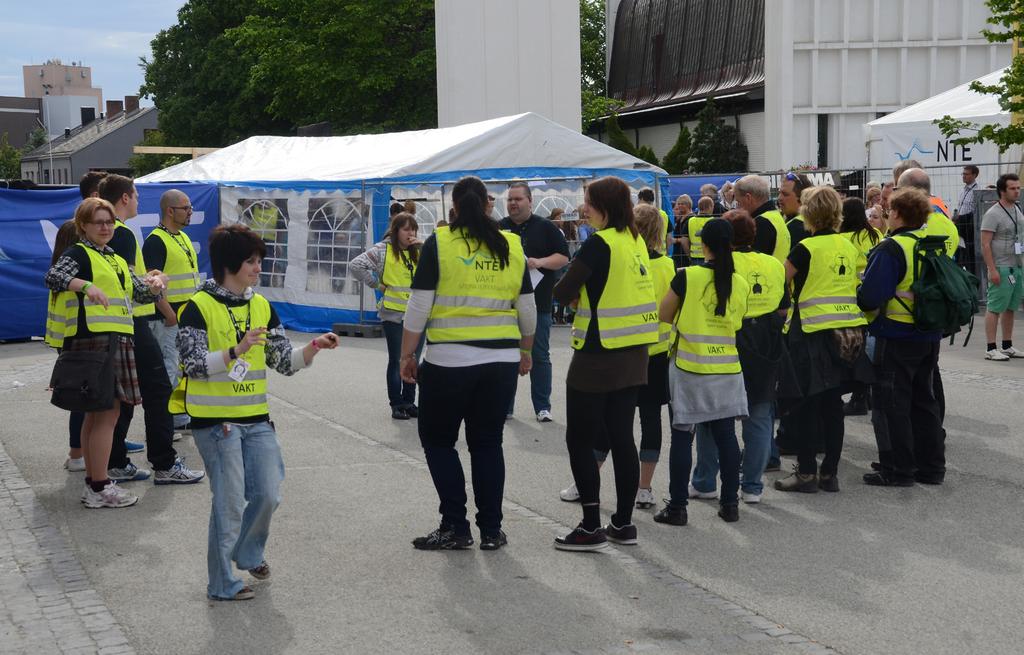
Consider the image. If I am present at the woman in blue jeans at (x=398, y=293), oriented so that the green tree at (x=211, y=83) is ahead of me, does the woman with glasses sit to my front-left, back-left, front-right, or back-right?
back-left

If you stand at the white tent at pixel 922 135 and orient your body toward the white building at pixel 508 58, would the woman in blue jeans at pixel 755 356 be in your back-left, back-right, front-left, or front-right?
back-left

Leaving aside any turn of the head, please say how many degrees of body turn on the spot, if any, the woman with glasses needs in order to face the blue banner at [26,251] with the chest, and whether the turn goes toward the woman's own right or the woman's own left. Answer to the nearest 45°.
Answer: approximately 135° to the woman's own left

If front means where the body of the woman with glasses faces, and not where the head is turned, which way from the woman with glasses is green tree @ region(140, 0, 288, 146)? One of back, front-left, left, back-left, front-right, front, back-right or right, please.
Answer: back-left

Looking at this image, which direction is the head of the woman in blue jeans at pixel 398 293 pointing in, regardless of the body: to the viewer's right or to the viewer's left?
to the viewer's right

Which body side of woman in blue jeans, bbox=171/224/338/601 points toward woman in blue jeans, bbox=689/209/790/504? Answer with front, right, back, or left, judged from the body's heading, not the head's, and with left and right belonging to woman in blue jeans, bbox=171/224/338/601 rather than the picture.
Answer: left

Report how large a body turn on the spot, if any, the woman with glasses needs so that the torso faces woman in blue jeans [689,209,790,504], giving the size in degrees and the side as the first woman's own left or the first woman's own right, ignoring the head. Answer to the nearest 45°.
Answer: approximately 45° to the first woman's own left

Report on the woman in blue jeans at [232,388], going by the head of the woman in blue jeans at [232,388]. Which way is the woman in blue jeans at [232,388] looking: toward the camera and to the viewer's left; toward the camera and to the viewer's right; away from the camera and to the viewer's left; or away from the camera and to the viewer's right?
toward the camera and to the viewer's right

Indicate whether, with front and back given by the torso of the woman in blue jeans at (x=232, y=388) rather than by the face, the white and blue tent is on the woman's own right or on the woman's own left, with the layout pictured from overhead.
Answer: on the woman's own left

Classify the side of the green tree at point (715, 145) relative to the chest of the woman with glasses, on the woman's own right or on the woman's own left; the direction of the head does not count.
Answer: on the woman's own left

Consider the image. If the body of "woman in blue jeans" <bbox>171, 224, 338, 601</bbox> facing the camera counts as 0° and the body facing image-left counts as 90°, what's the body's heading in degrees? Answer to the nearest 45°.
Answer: approximately 315°

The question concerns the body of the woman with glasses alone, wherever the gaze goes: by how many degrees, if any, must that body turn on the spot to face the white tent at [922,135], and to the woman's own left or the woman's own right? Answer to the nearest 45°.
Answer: approximately 90° to the woman's own left

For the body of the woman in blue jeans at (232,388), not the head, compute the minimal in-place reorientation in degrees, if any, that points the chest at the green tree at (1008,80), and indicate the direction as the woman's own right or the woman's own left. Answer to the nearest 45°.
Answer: approximately 90° to the woman's own left

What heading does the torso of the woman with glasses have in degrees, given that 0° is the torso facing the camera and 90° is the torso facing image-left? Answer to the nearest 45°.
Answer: approximately 315°
